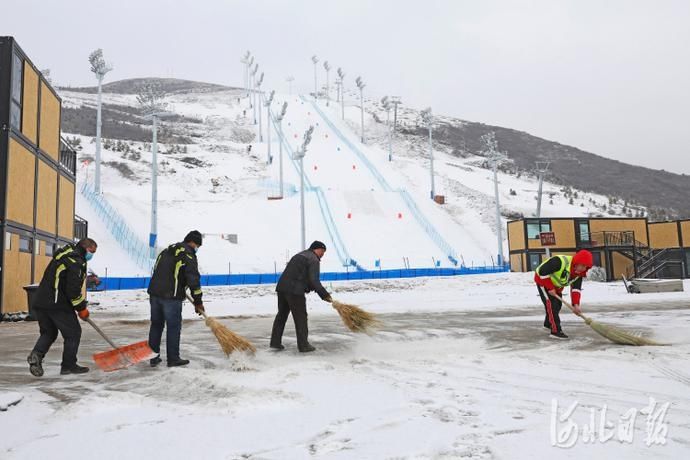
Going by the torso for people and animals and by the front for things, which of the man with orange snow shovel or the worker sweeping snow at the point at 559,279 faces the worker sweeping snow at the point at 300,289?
the man with orange snow shovel

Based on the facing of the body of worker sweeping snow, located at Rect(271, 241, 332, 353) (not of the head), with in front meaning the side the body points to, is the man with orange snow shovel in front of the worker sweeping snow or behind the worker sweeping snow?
behind

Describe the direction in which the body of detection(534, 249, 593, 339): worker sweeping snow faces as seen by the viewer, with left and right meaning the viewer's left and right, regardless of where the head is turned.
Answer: facing the viewer and to the right of the viewer

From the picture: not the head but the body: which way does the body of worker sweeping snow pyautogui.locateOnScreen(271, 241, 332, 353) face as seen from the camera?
to the viewer's right

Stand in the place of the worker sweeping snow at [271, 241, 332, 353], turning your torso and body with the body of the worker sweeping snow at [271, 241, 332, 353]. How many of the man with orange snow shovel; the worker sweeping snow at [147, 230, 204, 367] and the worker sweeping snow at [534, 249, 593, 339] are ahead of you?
1

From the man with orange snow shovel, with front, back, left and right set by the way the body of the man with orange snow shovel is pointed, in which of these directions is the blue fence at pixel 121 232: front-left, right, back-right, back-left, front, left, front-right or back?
left

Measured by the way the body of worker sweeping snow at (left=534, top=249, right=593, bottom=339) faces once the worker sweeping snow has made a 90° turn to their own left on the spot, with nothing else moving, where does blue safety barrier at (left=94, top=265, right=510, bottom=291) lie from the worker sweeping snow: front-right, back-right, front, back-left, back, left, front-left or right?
left

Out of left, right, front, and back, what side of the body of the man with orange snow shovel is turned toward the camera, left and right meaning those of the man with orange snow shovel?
right
